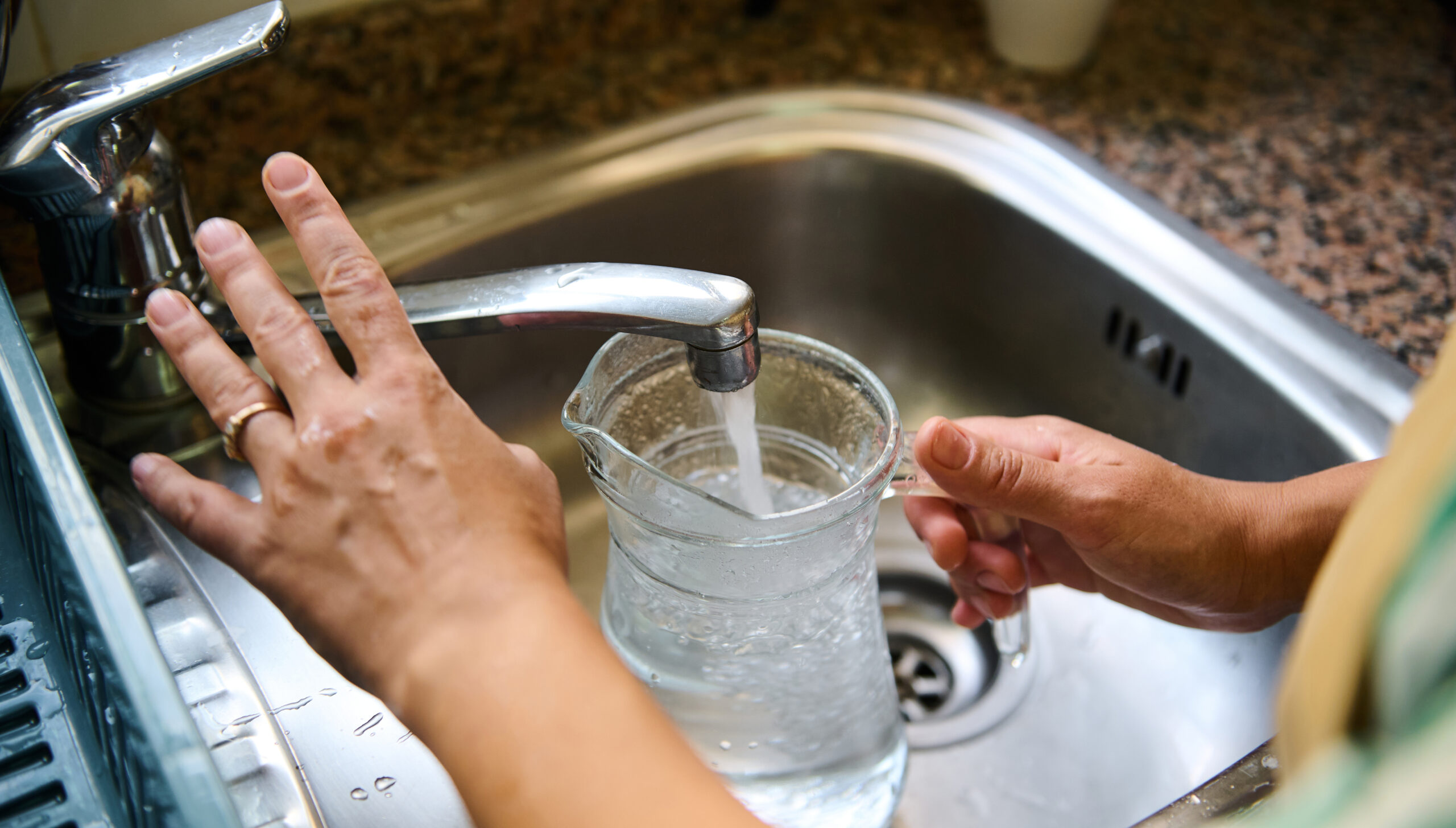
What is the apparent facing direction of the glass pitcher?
to the viewer's left

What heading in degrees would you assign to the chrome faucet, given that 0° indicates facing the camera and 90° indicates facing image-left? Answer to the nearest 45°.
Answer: approximately 270°

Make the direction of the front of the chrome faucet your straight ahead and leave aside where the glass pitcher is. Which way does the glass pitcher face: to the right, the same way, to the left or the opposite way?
the opposite way

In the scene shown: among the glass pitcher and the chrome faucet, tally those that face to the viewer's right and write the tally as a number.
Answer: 1
